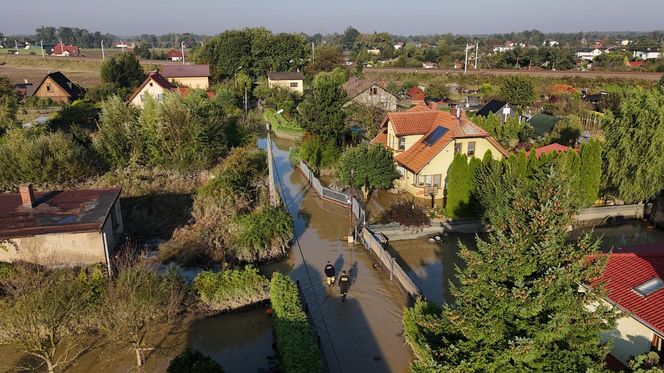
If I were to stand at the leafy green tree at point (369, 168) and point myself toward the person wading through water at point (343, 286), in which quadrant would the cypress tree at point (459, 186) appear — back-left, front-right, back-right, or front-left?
front-left

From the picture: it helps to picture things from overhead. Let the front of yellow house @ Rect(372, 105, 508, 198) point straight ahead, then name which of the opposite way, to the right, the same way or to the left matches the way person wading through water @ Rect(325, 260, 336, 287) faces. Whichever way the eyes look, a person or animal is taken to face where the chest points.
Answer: the opposite way

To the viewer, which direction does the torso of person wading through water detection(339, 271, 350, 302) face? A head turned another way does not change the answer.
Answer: away from the camera

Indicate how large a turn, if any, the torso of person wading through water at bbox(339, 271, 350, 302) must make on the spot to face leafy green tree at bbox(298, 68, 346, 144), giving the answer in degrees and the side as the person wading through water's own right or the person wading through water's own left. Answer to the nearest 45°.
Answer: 0° — they already face it

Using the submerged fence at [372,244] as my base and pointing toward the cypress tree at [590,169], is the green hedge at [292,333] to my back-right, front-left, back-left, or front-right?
back-right

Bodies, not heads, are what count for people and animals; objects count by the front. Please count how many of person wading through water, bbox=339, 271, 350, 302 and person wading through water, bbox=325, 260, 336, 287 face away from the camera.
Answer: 2

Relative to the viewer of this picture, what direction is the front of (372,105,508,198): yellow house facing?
facing the viewer

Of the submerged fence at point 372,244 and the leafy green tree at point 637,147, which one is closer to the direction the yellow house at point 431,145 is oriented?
the submerged fence

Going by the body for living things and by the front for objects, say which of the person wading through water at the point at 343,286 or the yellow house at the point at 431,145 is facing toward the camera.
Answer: the yellow house

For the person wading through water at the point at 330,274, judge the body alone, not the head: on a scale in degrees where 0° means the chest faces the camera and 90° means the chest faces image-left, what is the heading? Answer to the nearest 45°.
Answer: approximately 180°

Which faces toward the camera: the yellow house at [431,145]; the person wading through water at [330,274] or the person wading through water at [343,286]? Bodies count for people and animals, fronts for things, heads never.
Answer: the yellow house

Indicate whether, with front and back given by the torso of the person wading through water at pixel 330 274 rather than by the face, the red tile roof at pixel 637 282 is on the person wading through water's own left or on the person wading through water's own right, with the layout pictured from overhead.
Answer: on the person wading through water's own right

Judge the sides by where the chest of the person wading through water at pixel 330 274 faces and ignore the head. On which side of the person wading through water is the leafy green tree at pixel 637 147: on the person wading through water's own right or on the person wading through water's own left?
on the person wading through water's own right

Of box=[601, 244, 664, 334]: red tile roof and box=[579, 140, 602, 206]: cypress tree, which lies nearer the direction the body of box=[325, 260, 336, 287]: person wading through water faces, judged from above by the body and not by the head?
the cypress tree

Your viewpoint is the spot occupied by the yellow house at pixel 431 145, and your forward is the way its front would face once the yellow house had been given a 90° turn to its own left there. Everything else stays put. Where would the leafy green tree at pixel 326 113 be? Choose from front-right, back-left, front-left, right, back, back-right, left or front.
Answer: back-left

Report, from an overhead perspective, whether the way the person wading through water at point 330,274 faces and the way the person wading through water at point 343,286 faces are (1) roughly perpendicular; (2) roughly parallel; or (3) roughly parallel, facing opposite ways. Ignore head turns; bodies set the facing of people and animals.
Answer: roughly parallel

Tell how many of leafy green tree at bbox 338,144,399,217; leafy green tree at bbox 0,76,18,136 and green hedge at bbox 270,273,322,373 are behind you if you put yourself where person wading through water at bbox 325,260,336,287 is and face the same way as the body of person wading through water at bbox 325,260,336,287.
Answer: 1

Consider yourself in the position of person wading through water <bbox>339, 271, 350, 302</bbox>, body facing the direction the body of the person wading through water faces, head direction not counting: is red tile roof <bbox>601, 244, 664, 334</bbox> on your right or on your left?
on your right

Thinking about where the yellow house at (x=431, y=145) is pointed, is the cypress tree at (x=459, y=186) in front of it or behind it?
in front

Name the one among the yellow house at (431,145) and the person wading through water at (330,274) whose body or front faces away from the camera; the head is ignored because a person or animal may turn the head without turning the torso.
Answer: the person wading through water
